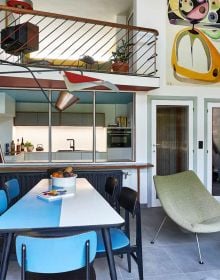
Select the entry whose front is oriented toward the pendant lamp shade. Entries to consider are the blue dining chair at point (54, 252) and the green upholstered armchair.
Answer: the blue dining chair

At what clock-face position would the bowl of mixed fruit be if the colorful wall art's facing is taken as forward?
The bowl of mixed fruit is roughly at 1 o'clock from the colorful wall art.

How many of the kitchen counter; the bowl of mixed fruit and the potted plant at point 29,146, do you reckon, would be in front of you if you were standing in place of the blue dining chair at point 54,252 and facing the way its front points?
3

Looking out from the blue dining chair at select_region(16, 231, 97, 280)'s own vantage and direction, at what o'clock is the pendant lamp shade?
The pendant lamp shade is roughly at 12 o'clock from the blue dining chair.

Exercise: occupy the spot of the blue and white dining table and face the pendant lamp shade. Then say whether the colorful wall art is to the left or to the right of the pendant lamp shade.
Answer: right

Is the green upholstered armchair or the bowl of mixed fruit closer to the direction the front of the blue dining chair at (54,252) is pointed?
the bowl of mixed fruit

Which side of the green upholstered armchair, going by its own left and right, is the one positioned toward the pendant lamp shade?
right

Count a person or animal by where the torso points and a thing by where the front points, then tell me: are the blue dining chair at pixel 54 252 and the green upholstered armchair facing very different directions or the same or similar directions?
very different directions

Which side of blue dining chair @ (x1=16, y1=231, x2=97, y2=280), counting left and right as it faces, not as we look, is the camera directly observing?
back

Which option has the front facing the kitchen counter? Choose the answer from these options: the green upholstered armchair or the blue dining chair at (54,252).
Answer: the blue dining chair
